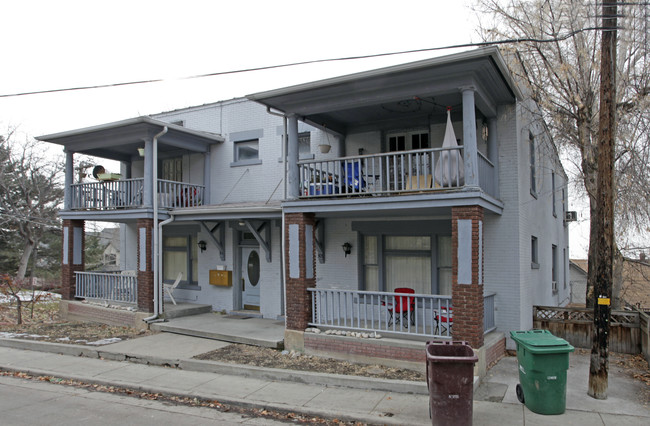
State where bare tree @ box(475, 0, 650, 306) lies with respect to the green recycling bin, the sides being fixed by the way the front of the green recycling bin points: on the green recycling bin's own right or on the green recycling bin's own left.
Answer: on the green recycling bin's own left

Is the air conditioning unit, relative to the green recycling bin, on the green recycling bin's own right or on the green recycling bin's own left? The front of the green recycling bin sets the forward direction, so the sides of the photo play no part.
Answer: on the green recycling bin's own left

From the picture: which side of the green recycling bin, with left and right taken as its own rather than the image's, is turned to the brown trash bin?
right

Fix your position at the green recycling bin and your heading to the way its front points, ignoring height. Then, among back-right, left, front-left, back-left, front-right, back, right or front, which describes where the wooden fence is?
back-left

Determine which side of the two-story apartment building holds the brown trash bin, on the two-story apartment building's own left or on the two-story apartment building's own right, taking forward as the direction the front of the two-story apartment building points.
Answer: on the two-story apartment building's own left

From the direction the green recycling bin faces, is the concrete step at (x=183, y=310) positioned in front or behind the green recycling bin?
behind

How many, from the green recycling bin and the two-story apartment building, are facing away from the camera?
0

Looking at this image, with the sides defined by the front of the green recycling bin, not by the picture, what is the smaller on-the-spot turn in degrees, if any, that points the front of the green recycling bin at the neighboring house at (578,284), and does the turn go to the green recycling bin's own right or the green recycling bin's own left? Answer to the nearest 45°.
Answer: approximately 135° to the green recycling bin's own left

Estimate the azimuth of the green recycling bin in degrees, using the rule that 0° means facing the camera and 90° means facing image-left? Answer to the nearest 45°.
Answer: approximately 315°

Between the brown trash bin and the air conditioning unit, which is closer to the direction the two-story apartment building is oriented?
the brown trash bin
